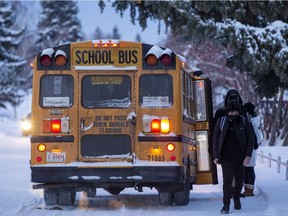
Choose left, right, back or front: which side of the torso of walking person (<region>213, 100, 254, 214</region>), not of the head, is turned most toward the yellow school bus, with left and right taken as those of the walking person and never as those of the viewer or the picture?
right

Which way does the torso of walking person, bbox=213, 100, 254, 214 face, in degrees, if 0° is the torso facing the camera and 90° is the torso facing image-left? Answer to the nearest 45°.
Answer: approximately 0°

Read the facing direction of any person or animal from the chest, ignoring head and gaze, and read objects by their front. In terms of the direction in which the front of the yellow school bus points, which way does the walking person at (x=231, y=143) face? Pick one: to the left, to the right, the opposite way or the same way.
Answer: the opposite way

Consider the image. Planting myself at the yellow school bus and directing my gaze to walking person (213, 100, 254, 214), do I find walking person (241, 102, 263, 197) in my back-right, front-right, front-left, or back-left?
front-left

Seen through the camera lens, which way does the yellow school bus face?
facing away from the viewer

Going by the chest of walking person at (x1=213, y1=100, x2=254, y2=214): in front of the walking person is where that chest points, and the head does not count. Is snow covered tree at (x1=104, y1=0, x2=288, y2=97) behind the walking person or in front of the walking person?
behind
